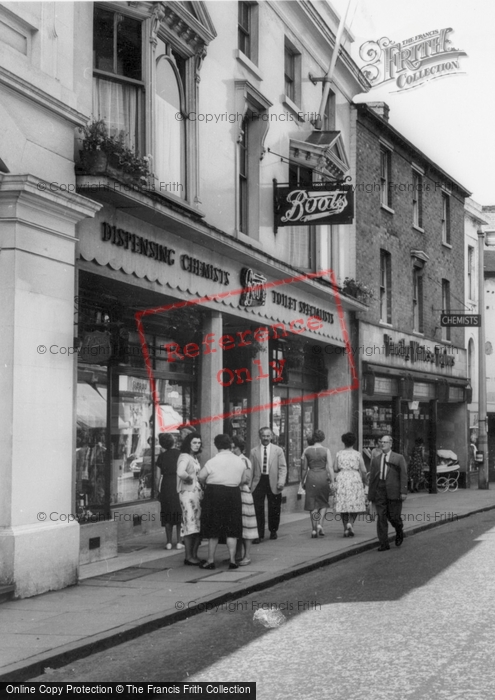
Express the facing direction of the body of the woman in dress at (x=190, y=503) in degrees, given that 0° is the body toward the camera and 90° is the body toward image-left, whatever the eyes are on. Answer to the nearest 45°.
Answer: approximately 315°

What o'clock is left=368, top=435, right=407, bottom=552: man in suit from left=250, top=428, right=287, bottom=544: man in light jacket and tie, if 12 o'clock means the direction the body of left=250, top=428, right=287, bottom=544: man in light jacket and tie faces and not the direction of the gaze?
left=368, top=435, right=407, bottom=552: man in suit is roughly at 10 o'clock from left=250, top=428, right=287, bottom=544: man in light jacket and tie.

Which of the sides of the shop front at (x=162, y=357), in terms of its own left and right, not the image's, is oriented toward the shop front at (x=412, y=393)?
left

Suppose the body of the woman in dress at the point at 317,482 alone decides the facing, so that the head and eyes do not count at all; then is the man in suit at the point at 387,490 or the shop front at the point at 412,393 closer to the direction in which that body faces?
the shop front

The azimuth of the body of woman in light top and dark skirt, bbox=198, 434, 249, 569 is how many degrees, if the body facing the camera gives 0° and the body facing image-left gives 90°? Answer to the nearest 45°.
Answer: approximately 180°

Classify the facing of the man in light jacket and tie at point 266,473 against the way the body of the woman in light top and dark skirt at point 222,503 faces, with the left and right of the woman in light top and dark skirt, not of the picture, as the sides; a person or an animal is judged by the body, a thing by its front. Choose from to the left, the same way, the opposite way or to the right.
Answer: the opposite way

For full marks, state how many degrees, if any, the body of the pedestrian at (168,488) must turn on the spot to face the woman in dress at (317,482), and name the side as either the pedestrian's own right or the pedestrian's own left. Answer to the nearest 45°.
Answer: approximately 45° to the pedestrian's own right

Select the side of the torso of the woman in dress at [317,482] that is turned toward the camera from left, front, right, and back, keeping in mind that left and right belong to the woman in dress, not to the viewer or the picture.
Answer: back

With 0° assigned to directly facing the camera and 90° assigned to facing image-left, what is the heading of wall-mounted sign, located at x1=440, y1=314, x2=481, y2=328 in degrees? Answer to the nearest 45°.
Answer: approximately 0°

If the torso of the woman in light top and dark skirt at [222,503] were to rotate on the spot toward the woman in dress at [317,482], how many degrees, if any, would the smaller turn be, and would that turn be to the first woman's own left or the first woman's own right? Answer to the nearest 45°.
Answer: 0° — they already face them
